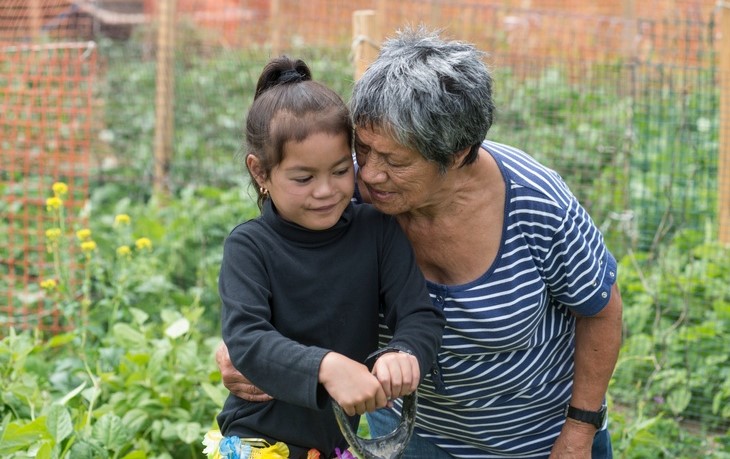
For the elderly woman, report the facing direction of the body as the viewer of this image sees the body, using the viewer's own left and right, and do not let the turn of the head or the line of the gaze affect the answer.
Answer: facing the viewer and to the left of the viewer

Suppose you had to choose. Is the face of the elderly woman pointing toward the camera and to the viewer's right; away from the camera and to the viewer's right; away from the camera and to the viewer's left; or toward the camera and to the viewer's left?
toward the camera and to the viewer's left

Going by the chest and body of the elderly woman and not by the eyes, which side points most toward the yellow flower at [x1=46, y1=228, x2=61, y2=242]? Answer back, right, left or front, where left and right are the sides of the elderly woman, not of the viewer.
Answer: right

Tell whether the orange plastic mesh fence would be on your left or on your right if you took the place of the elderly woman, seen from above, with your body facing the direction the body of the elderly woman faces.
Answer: on your right

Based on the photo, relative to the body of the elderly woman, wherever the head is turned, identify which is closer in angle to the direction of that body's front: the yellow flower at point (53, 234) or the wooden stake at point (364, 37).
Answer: the yellow flower

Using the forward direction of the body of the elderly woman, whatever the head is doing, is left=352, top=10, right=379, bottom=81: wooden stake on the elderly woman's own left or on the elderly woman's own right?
on the elderly woman's own right

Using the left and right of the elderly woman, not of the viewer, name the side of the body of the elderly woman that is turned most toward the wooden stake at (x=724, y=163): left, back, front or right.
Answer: back
